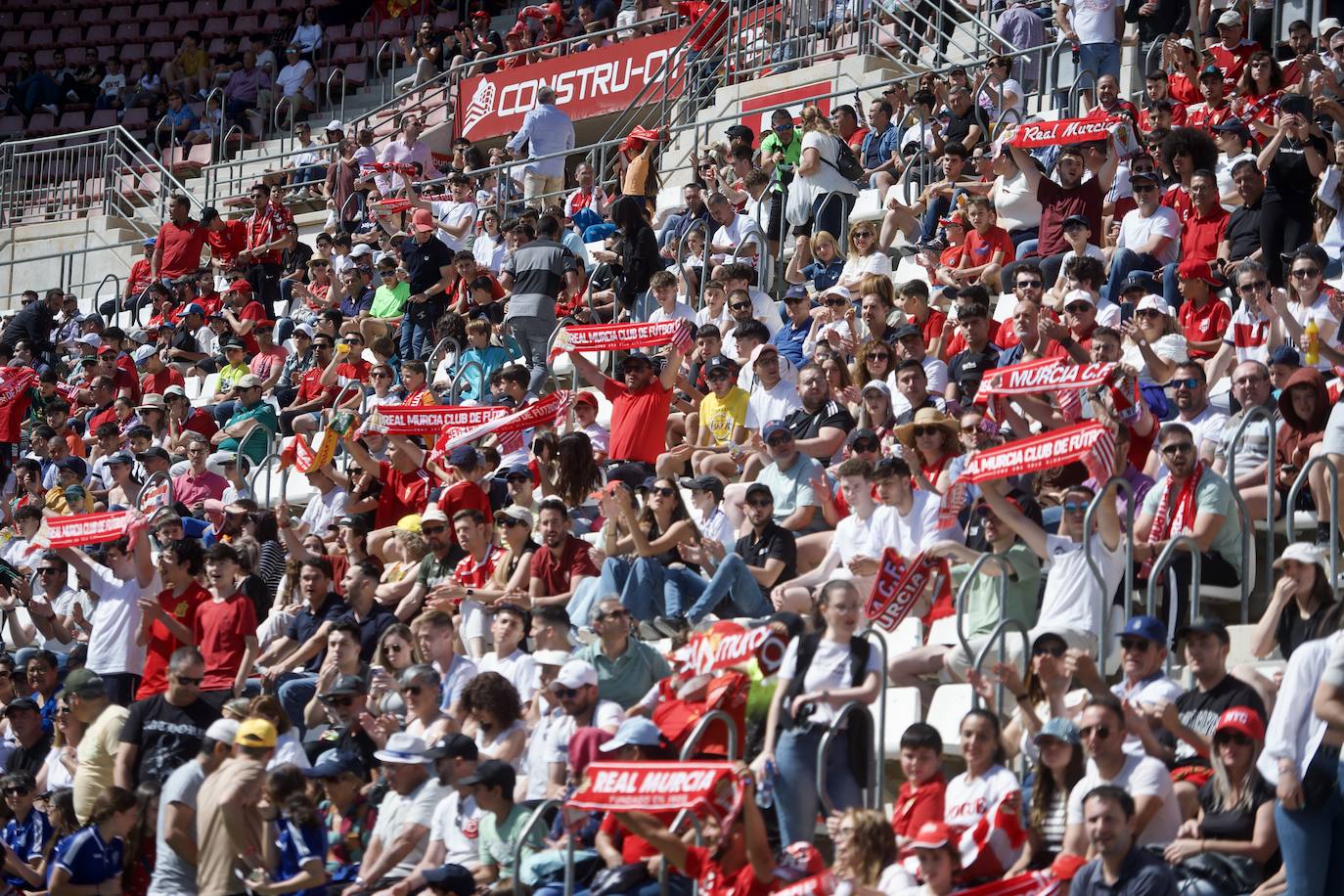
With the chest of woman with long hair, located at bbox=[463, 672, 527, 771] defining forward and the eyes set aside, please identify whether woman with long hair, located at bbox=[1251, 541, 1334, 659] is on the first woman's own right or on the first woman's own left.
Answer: on the first woman's own left

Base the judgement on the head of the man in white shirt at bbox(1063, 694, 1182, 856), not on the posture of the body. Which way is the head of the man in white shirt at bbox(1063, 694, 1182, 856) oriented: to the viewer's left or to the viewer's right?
to the viewer's left

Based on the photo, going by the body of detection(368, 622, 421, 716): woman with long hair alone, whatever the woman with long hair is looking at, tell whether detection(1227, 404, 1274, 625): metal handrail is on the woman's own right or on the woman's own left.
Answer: on the woman's own left

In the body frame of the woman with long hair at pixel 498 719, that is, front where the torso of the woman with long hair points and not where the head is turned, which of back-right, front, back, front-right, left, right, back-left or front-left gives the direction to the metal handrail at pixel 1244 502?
back-left

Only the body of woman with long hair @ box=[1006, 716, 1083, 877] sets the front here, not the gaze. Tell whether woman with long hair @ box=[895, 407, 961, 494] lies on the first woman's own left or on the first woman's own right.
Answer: on the first woman's own right

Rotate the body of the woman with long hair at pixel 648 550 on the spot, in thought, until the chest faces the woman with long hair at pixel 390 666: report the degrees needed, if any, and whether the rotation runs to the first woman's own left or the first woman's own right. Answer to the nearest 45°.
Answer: approximately 45° to the first woman's own right

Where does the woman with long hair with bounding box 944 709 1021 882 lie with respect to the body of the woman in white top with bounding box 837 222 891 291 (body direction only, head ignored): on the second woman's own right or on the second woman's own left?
on the second woman's own left

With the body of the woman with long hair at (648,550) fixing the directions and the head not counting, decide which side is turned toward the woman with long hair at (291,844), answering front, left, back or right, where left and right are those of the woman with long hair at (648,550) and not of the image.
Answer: front

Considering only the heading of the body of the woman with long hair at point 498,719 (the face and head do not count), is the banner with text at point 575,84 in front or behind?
behind

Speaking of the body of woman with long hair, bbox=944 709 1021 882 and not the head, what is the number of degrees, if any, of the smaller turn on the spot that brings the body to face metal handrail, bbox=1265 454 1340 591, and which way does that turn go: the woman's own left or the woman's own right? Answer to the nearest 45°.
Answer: approximately 180°
